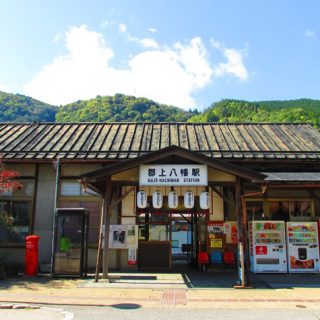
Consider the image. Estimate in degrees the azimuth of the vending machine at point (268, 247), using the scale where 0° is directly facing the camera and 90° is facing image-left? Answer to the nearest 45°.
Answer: approximately 0°

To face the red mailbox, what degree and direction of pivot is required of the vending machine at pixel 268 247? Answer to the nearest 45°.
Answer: approximately 90° to its right

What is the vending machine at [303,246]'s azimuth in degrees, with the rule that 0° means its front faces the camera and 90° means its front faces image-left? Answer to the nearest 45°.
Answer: approximately 0°

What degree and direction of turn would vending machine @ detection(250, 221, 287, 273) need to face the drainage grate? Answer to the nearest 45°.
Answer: approximately 45° to its right

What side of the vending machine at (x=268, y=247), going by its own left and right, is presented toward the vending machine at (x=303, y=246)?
left
